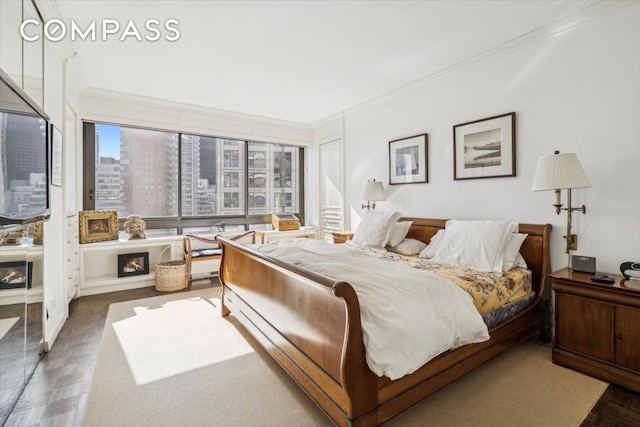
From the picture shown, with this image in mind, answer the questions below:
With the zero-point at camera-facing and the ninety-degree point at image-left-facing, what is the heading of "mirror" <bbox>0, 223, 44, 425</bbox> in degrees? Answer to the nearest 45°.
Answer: approximately 270°

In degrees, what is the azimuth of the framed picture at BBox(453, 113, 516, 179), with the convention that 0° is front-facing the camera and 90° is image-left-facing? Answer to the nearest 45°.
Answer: approximately 45°

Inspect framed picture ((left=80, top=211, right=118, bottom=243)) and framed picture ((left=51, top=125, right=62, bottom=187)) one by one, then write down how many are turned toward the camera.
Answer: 1

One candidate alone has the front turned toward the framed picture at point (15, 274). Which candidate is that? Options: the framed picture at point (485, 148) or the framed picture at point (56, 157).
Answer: the framed picture at point (485, 148)

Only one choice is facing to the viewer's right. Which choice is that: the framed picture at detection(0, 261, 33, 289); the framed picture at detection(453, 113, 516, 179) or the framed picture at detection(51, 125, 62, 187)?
the framed picture at detection(51, 125, 62, 187)

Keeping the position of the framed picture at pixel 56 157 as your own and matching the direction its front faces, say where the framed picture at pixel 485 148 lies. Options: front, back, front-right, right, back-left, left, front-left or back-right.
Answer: front-right

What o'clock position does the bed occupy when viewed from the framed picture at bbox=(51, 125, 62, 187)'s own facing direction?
The bed is roughly at 2 o'clock from the framed picture.

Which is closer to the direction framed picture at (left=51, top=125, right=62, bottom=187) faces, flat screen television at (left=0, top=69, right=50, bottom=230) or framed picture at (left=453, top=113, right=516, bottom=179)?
the framed picture

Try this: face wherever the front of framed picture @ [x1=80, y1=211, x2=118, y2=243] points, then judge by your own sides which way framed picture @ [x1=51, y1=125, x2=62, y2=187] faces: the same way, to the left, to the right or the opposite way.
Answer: to the left

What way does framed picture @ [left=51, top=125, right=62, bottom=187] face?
to the viewer's right

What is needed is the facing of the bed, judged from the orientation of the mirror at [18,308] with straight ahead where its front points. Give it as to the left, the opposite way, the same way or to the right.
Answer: the opposite way

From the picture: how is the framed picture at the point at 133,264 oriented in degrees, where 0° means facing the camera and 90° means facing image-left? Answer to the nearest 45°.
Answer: approximately 0°
